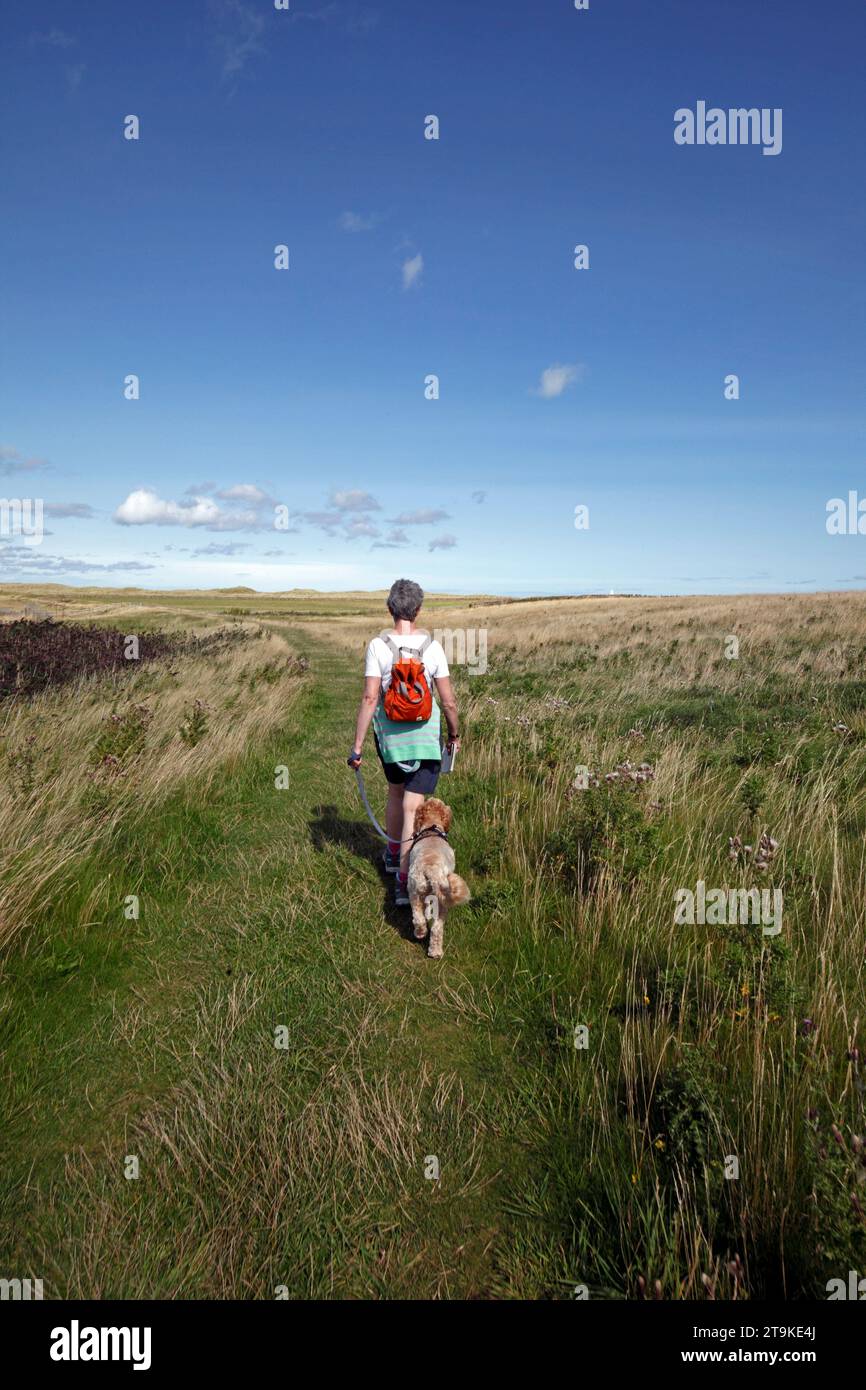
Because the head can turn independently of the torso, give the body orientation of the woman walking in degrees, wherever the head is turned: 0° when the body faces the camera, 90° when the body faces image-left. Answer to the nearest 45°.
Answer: approximately 180°

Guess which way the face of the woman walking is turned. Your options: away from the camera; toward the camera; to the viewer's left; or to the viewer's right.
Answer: away from the camera
